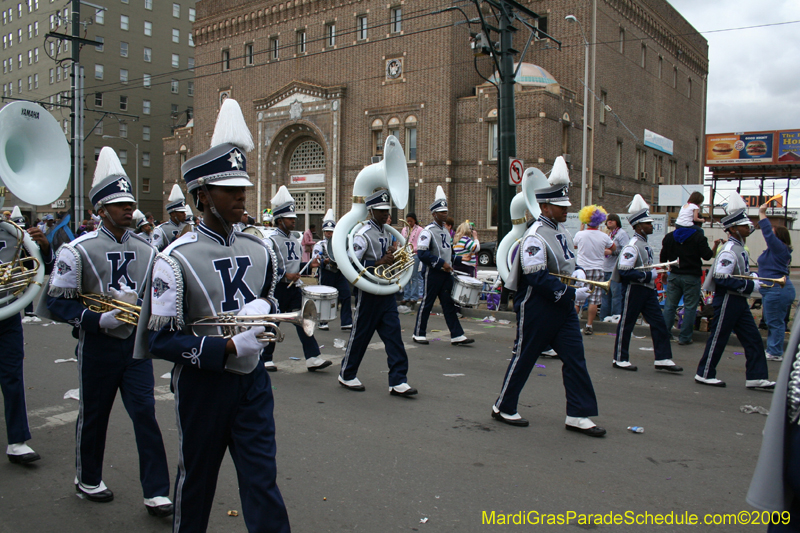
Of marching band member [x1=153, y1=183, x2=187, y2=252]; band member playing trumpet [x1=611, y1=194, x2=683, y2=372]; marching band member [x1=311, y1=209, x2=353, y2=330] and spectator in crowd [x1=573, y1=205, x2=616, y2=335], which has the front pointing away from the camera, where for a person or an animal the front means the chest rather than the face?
the spectator in crowd

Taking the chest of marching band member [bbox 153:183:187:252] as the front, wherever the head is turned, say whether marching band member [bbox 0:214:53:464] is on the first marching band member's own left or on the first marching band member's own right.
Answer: on the first marching band member's own right

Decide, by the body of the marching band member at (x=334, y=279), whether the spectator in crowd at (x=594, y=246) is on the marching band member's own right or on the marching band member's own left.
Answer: on the marching band member's own left

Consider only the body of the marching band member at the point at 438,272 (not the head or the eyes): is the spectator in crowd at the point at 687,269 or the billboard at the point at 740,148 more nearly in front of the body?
the spectator in crowd

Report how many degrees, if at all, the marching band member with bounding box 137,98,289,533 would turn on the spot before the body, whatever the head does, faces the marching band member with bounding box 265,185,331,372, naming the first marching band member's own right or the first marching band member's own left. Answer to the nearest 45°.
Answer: approximately 135° to the first marching band member's own left
